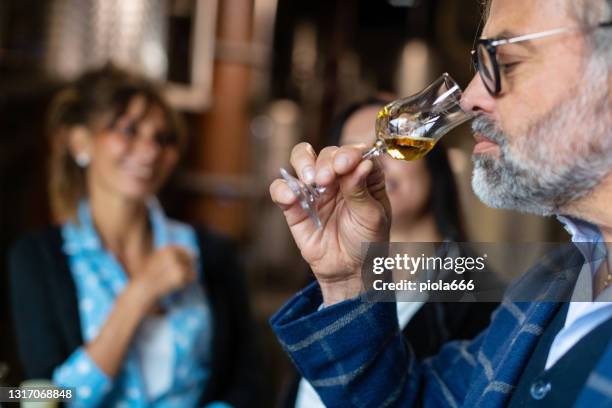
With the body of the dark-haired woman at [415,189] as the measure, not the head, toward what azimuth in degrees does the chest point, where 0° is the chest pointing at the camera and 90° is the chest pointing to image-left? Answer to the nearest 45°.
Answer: approximately 45°

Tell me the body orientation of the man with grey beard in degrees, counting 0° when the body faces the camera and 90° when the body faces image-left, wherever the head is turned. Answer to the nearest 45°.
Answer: approximately 45°

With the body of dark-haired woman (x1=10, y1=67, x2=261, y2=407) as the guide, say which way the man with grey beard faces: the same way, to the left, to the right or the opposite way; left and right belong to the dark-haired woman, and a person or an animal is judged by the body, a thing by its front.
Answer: to the right

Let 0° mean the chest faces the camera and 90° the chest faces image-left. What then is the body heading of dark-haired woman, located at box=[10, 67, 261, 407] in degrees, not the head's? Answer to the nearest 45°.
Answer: approximately 315°
